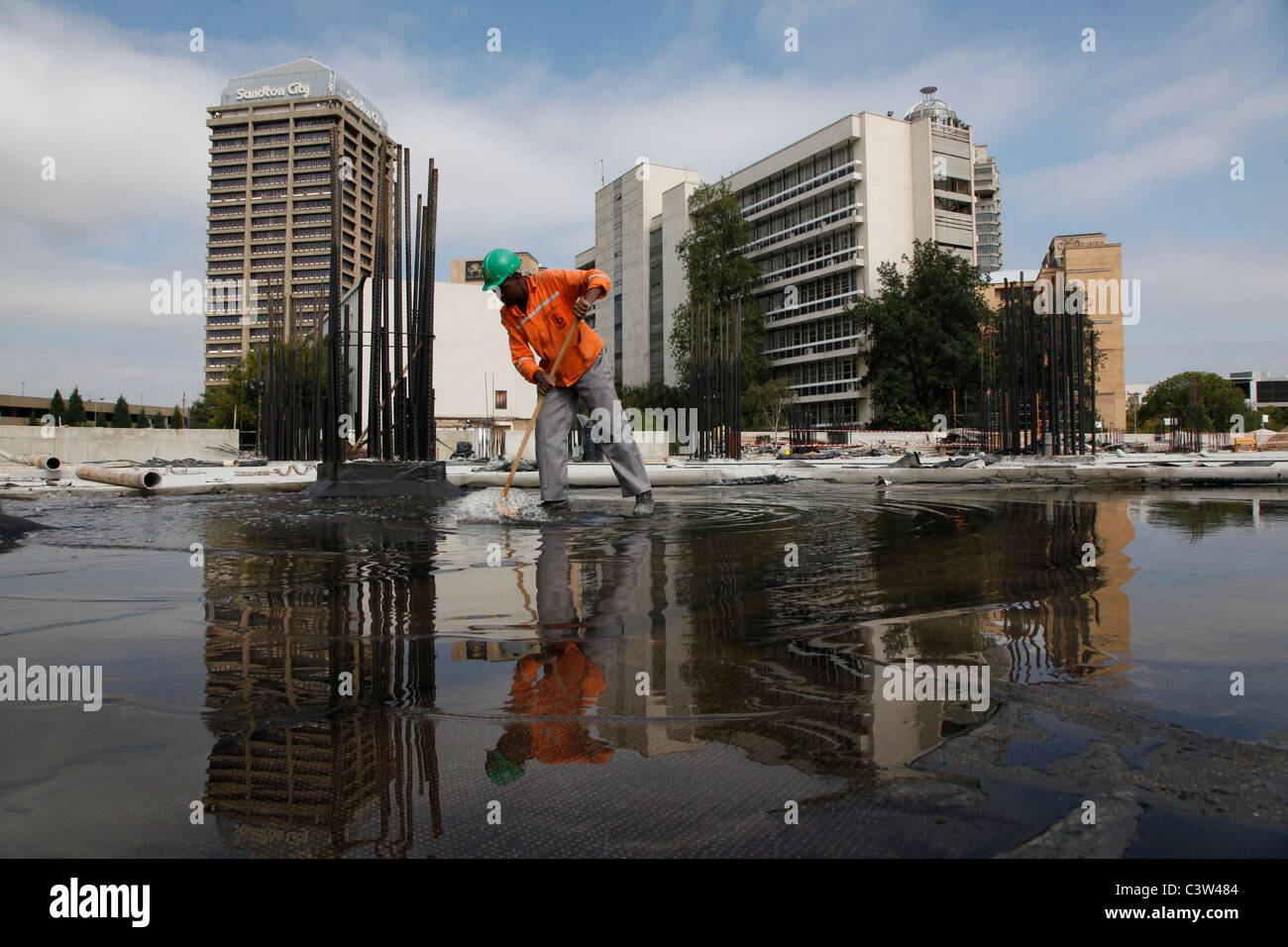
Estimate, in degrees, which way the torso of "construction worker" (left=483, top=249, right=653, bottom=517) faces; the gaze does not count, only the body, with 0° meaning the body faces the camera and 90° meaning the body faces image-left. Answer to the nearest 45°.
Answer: approximately 45°

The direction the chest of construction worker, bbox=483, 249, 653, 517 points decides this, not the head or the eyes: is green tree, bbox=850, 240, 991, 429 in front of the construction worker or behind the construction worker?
behind

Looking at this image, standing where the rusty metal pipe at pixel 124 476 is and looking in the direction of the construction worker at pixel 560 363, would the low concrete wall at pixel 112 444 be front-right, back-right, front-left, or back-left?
back-left

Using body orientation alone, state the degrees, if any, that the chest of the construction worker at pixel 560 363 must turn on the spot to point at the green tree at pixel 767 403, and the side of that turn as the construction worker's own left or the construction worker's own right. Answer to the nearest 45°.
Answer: approximately 135° to the construction worker's own right

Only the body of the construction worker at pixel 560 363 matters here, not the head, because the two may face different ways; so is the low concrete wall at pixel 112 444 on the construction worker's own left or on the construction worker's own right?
on the construction worker's own right

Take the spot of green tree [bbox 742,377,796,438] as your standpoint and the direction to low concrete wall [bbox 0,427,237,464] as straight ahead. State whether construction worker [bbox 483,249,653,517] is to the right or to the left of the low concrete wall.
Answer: left

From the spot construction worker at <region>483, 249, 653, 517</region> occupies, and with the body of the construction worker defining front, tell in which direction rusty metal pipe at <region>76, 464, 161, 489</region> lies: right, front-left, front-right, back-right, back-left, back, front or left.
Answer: right

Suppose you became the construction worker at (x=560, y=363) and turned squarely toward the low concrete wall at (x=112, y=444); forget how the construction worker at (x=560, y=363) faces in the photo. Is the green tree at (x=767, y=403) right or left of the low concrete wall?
right
